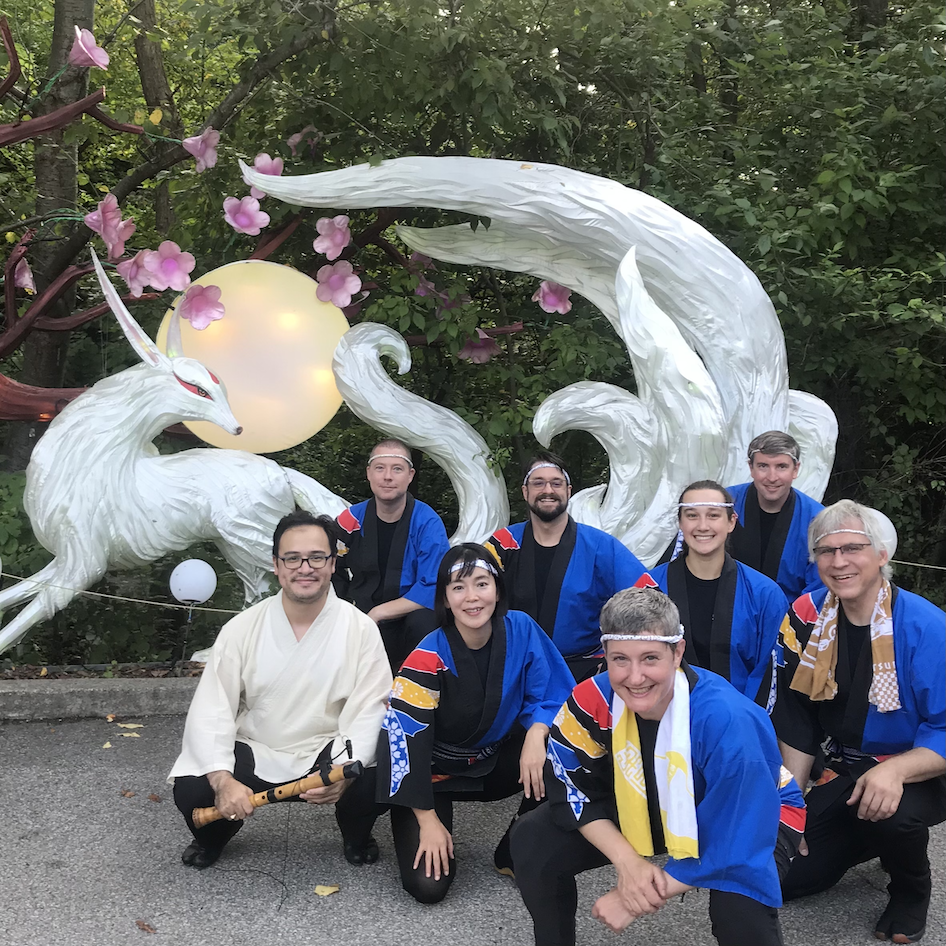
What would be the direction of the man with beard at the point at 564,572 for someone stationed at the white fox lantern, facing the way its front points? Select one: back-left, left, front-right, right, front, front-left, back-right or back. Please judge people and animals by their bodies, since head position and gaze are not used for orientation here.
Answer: back-left

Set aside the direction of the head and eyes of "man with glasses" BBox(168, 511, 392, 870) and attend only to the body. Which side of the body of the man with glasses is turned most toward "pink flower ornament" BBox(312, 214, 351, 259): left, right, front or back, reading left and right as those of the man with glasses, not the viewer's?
back

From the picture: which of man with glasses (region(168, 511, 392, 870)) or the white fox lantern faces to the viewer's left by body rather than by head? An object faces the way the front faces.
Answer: the white fox lantern

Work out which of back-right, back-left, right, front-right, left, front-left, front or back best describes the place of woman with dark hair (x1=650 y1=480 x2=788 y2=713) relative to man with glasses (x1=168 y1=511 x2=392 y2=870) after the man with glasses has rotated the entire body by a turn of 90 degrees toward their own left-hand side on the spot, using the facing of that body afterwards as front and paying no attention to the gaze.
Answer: front

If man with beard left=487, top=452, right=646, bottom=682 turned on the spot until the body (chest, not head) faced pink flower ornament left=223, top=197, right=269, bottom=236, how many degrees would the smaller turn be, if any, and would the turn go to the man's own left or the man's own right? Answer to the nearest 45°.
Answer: approximately 135° to the man's own right

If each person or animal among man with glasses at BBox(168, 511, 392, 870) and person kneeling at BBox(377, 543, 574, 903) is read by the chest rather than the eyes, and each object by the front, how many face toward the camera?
2

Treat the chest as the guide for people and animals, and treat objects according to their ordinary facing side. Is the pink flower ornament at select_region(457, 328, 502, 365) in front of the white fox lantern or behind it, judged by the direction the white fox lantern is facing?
behind

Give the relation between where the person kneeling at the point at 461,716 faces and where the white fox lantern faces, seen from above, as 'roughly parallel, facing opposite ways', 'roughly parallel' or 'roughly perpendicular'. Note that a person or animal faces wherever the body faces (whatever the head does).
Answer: roughly perpendicular

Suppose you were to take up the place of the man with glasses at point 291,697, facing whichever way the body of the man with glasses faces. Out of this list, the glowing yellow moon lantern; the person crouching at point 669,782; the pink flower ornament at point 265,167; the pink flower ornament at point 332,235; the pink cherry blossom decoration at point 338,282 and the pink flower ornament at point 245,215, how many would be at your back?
5

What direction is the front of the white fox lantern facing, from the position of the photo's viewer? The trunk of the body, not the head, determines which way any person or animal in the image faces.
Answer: facing to the left of the viewer

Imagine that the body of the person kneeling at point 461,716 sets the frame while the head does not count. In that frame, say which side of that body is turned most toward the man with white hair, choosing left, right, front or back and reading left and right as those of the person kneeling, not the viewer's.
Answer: left
